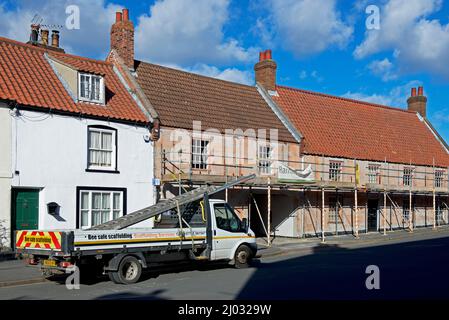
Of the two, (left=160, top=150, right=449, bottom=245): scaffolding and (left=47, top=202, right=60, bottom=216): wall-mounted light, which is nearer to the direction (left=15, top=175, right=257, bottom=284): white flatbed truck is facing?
the scaffolding

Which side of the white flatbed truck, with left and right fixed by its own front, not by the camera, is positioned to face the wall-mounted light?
left

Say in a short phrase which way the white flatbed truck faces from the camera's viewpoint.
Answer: facing away from the viewer and to the right of the viewer

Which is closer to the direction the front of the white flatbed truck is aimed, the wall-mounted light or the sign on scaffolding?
the sign on scaffolding
